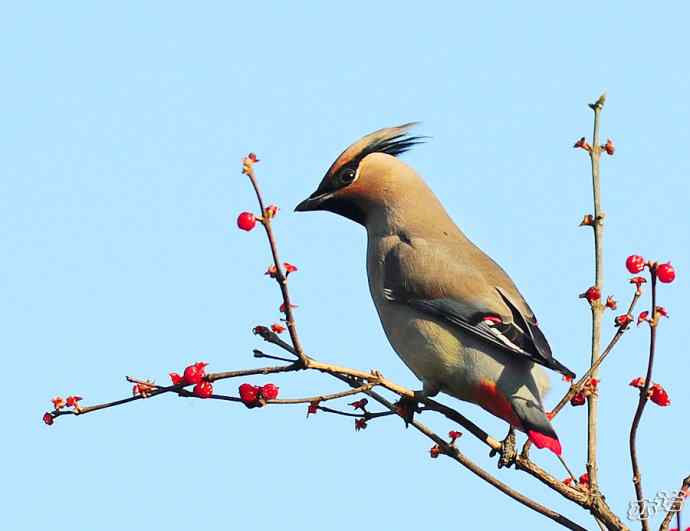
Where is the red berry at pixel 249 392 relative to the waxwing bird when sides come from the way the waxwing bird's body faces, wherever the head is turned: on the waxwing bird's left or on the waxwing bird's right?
on the waxwing bird's left

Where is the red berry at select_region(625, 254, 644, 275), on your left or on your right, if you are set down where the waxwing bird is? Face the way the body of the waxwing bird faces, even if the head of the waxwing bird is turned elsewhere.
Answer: on your left

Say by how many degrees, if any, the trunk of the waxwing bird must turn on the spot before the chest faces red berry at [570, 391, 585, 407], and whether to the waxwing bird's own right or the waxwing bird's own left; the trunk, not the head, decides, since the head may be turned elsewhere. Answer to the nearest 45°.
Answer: approximately 135° to the waxwing bird's own left

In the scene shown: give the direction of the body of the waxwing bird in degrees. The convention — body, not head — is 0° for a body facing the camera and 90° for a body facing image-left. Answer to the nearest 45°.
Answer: approximately 90°

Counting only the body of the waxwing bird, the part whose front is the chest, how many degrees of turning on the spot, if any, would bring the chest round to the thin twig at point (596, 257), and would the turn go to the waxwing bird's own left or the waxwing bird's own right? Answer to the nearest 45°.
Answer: approximately 135° to the waxwing bird's own left
